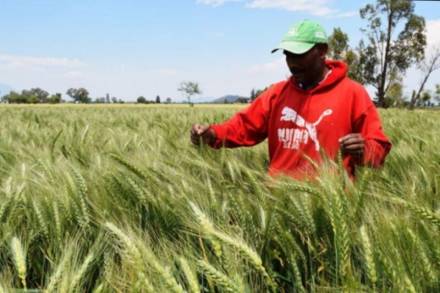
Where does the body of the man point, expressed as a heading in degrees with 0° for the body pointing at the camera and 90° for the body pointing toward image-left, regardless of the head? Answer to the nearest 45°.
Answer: approximately 45°

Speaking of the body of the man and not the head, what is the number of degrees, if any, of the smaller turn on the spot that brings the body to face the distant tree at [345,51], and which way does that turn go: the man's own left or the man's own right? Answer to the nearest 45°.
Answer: approximately 135° to the man's own right
